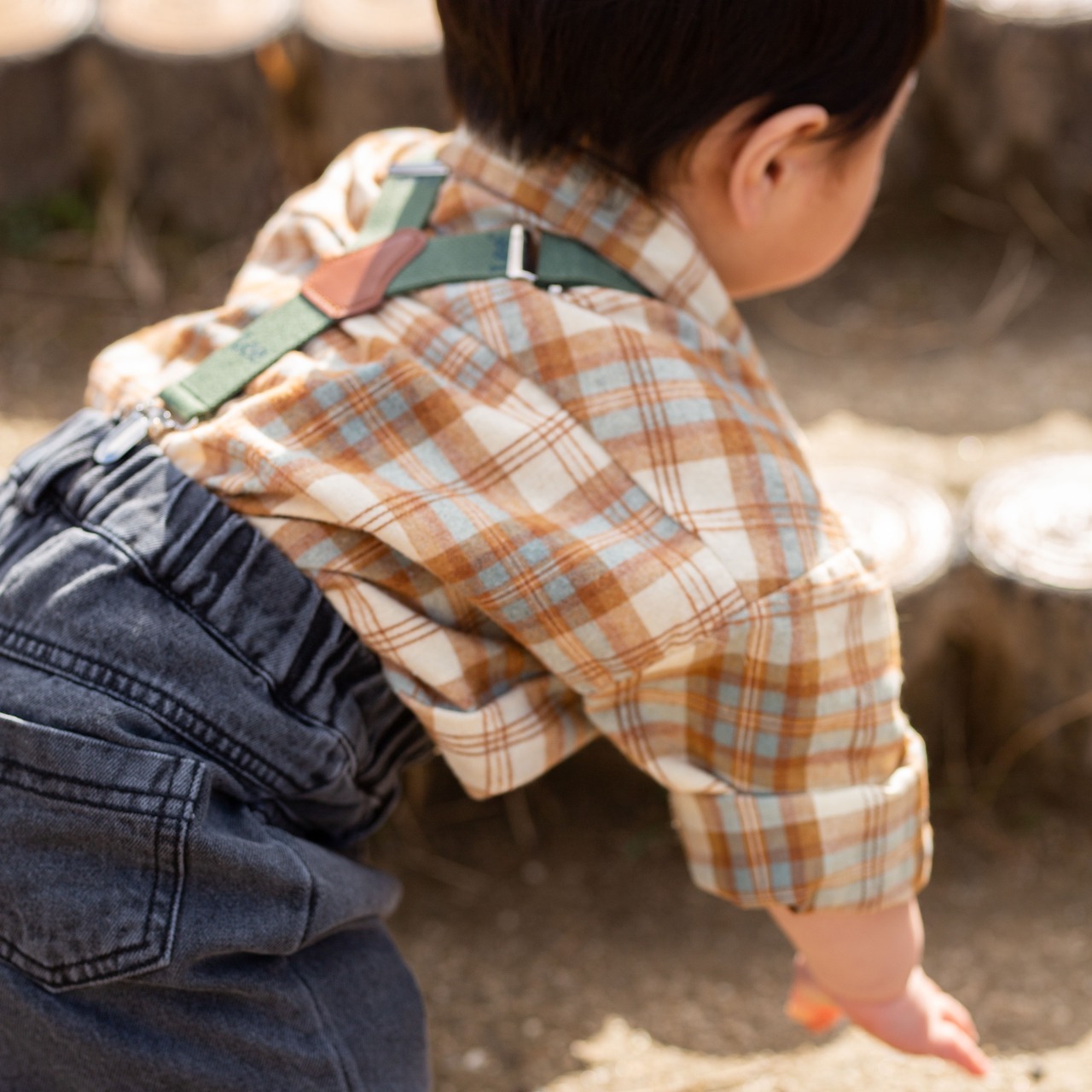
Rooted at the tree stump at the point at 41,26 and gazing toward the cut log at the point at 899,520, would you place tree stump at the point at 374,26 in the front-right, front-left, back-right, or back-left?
front-left

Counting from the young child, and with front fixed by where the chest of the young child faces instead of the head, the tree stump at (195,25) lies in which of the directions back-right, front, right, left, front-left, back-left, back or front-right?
front-left

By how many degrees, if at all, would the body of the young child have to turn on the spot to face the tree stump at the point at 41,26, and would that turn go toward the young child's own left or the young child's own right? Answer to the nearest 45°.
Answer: approximately 45° to the young child's own left

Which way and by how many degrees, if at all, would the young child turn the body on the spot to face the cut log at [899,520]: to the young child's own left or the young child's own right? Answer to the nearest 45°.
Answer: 0° — they already face it

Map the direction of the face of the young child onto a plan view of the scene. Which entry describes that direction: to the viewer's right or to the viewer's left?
to the viewer's right

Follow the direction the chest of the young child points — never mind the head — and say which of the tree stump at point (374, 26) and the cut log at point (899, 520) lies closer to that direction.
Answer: the cut log

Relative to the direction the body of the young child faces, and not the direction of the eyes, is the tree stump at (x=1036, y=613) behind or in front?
in front

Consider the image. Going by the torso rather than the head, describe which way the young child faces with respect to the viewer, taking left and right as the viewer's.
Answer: facing away from the viewer and to the right of the viewer

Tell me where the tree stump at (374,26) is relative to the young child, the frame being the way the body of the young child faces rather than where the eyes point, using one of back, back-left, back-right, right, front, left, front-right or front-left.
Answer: front-left
